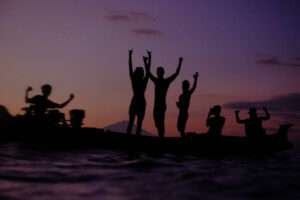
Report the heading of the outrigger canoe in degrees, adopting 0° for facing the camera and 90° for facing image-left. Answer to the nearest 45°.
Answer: approximately 270°
